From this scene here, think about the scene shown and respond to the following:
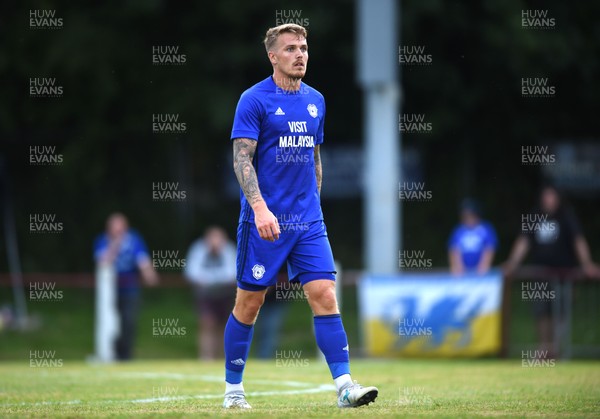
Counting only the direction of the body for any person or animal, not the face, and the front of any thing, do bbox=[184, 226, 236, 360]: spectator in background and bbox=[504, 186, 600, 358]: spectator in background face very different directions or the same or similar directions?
same or similar directions

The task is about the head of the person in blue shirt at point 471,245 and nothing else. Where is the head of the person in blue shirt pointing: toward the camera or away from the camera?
toward the camera

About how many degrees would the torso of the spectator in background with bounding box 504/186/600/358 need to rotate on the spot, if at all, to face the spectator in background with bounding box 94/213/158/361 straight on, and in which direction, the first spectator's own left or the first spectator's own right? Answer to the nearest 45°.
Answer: approximately 90° to the first spectator's own right

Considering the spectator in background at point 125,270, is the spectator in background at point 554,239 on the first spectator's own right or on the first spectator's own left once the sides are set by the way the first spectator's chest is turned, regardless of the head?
on the first spectator's own left

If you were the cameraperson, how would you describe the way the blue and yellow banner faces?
facing the viewer

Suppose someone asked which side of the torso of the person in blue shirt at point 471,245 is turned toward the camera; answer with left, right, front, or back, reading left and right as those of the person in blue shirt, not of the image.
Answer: front

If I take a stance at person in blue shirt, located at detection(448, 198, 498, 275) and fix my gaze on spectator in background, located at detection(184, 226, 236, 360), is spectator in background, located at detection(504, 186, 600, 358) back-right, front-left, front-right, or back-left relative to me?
back-left

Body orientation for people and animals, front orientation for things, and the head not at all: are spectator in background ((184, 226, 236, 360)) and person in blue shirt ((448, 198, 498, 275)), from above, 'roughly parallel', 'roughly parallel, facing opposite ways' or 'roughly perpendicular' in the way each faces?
roughly parallel

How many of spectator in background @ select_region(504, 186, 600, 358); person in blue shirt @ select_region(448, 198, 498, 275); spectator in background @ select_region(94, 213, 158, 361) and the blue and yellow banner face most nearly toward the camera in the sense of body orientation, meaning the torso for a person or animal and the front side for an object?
4

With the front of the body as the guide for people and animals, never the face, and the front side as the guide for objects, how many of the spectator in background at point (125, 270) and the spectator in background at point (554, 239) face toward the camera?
2

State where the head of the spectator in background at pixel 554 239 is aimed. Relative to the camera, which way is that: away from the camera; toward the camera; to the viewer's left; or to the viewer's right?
toward the camera

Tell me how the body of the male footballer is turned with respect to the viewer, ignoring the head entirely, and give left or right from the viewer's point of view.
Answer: facing the viewer and to the right of the viewer

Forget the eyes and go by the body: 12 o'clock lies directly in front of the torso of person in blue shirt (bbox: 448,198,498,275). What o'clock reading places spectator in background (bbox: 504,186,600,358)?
The spectator in background is roughly at 10 o'clock from the person in blue shirt.

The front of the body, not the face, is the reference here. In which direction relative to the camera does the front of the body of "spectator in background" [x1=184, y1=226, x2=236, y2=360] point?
toward the camera

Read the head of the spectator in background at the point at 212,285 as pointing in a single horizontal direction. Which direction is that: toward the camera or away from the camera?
toward the camera

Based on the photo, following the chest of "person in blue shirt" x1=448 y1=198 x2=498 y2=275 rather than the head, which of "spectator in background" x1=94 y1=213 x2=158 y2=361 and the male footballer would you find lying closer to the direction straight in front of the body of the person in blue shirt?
the male footballer

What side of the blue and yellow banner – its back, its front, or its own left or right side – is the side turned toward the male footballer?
front

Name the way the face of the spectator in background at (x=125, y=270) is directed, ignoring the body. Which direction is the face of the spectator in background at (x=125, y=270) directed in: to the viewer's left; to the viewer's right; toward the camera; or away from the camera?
toward the camera
